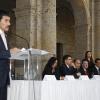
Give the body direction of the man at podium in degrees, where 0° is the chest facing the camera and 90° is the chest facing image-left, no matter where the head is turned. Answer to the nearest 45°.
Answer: approximately 315°

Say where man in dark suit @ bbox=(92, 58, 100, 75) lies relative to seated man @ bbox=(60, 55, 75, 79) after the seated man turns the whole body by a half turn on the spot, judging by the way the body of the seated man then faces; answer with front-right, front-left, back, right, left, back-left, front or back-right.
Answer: right

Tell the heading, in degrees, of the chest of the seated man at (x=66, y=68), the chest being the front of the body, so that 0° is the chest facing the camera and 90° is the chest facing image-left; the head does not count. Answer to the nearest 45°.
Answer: approximately 315°

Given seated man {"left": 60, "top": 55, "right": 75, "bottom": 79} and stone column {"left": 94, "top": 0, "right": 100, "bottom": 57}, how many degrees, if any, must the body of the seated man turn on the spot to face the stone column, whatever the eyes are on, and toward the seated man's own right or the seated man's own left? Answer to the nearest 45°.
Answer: approximately 135° to the seated man's own left

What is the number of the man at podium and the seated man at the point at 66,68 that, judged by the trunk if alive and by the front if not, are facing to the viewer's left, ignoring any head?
0

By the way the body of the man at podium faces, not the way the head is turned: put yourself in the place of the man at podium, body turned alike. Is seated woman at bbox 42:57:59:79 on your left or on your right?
on your left

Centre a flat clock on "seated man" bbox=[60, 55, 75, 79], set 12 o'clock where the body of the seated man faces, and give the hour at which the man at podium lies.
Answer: The man at podium is roughly at 2 o'clock from the seated man.

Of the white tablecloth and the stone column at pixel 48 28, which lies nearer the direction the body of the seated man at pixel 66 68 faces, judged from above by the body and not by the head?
the white tablecloth

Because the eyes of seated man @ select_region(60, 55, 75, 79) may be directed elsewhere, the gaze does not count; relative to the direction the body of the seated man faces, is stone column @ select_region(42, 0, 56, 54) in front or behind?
behind
